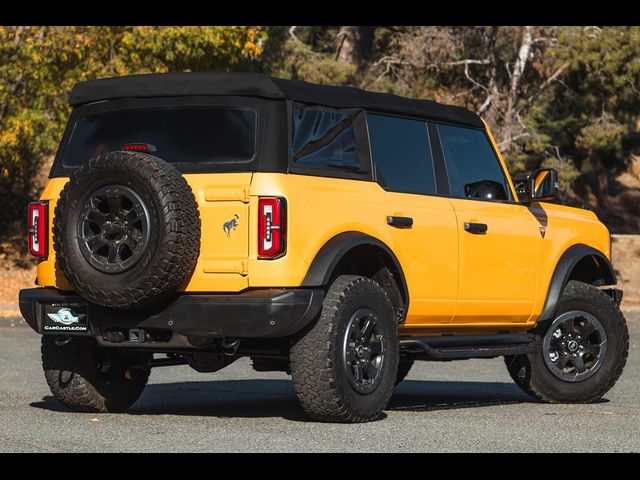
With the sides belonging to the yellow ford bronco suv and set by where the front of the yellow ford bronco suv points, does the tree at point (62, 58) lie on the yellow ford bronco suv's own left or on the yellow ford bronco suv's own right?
on the yellow ford bronco suv's own left

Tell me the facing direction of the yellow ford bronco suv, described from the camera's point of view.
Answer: facing away from the viewer and to the right of the viewer
